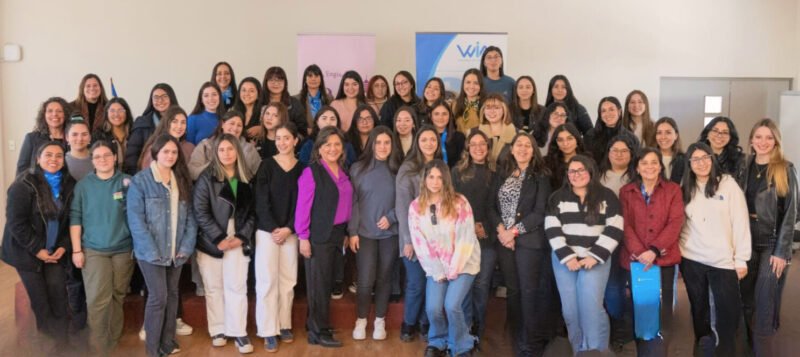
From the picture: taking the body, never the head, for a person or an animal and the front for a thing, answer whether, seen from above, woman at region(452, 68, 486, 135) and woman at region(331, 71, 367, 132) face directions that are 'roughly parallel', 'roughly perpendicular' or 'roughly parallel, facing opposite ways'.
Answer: roughly parallel

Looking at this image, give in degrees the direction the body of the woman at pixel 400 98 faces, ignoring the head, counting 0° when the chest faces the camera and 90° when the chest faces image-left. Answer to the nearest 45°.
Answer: approximately 0°

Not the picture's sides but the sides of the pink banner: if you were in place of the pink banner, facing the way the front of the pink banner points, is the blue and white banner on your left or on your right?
on your left

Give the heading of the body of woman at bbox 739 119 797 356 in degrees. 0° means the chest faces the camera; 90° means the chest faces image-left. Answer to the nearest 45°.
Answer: approximately 45°

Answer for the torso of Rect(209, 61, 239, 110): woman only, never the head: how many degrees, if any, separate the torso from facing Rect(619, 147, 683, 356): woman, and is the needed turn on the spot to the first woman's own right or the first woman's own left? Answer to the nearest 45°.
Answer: approximately 45° to the first woman's own left

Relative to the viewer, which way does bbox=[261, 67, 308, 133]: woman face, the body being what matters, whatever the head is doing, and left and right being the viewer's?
facing the viewer

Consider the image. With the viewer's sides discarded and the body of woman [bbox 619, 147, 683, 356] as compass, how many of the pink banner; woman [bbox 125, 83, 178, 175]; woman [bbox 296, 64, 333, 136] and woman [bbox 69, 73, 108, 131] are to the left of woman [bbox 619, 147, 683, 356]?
0

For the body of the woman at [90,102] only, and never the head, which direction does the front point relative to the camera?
toward the camera

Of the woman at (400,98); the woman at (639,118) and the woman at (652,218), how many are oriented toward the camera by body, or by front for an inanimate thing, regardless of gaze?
3

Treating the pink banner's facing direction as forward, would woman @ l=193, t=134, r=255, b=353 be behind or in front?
in front

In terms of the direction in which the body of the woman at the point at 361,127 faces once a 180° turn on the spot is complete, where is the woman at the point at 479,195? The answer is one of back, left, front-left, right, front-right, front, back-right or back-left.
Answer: back-right

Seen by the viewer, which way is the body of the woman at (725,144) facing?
toward the camera

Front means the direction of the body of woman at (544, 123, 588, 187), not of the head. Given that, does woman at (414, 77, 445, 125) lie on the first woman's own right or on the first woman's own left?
on the first woman's own right

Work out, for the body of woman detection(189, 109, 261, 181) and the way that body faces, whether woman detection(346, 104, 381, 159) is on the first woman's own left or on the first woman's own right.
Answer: on the first woman's own left

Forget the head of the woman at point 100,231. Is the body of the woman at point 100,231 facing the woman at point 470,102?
no

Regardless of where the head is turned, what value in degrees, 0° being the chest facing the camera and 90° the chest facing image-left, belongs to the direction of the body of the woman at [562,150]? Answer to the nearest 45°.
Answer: approximately 0°
